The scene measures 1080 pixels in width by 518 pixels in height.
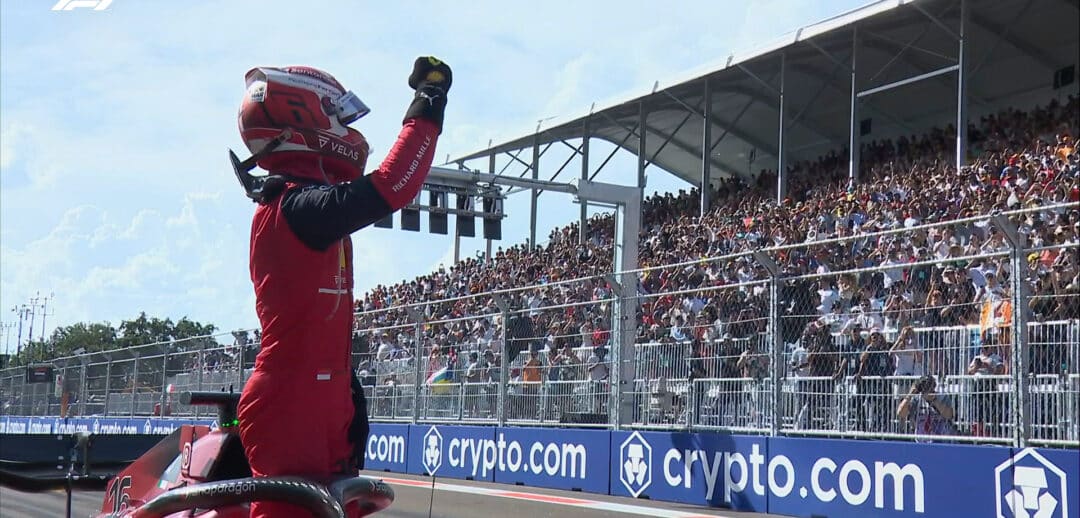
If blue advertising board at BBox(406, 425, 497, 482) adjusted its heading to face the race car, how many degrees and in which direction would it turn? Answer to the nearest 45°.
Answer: approximately 45° to its left

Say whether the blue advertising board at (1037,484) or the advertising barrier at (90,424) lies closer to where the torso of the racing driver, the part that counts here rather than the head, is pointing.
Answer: the blue advertising board

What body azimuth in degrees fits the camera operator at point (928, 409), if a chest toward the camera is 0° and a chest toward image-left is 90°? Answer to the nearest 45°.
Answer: approximately 45°

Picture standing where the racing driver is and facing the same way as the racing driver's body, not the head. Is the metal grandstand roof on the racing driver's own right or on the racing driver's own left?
on the racing driver's own left

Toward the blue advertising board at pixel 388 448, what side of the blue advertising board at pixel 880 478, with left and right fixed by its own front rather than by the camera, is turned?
right

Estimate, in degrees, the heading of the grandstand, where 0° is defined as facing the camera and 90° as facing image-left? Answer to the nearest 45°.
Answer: approximately 45°

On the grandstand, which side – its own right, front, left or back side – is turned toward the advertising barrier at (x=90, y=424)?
right

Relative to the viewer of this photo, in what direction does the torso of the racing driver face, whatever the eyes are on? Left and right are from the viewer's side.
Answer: facing to the right of the viewer
